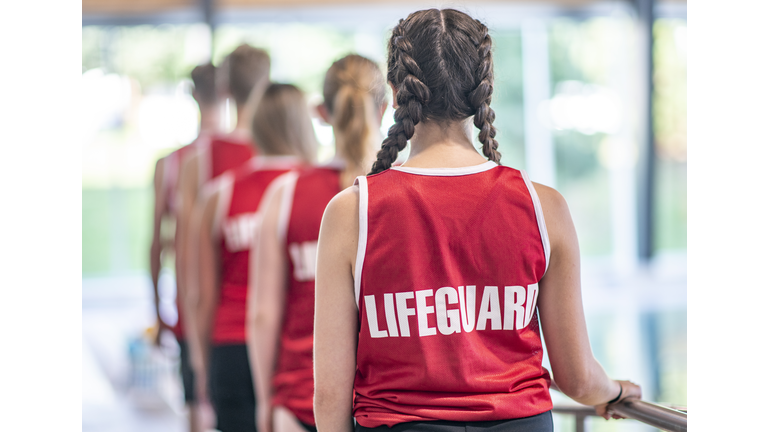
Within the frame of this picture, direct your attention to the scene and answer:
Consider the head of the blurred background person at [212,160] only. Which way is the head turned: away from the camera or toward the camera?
away from the camera

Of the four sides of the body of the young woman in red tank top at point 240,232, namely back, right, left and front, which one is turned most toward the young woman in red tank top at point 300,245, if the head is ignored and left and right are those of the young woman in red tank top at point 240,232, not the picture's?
back

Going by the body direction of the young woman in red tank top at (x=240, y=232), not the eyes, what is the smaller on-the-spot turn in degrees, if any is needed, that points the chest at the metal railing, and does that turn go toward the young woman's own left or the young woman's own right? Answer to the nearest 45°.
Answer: approximately 135° to the young woman's own right

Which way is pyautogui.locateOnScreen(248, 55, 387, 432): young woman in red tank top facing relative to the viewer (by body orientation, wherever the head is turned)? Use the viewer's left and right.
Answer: facing away from the viewer

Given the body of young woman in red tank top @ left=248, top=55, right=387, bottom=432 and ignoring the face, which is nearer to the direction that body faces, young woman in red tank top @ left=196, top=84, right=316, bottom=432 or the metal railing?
the young woman in red tank top

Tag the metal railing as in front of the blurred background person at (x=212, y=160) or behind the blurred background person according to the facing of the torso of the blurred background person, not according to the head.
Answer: behind

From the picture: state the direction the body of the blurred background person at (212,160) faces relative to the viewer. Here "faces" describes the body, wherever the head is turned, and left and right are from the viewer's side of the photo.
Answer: facing away from the viewer

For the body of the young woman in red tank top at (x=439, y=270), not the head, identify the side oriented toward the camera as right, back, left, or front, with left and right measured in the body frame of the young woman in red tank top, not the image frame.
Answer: back

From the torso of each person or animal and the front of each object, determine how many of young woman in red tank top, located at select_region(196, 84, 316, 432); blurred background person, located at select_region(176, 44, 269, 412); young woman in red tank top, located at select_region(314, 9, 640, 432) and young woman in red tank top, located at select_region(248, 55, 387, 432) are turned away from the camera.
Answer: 4

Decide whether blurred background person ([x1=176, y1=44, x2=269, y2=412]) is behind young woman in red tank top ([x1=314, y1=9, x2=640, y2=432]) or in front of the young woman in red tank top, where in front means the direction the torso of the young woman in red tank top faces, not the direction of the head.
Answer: in front

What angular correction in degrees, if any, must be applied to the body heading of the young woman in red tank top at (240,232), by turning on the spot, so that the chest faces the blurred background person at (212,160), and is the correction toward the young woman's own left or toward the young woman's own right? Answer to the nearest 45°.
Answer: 0° — they already face them

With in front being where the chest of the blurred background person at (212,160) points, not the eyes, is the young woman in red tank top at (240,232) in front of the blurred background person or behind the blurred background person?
behind

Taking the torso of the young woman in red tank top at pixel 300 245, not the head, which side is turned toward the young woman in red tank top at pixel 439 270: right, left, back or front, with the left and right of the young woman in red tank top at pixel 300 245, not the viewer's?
back

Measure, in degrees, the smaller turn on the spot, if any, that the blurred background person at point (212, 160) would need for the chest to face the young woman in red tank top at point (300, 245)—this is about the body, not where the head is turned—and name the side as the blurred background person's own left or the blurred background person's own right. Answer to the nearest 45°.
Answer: approximately 180°

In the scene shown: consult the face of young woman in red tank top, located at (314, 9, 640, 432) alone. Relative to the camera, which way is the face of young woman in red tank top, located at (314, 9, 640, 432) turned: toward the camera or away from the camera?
away from the camera

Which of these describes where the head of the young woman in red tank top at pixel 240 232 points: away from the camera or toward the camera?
away from the camera

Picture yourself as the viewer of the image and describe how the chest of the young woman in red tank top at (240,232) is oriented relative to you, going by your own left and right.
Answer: facing away from the viewer

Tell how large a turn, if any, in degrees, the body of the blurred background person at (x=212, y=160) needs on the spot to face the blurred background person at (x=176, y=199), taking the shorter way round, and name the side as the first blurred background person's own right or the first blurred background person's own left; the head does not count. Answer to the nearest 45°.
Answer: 0° — they already face them
